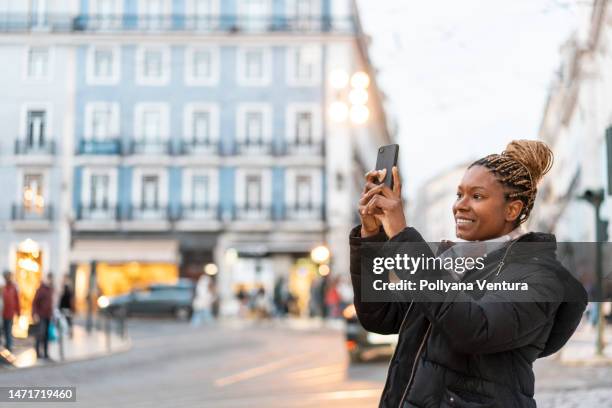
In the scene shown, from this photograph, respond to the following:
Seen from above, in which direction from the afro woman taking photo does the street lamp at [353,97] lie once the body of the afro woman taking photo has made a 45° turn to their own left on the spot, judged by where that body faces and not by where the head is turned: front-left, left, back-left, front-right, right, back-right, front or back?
back

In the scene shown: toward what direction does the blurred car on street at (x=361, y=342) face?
away from the camera

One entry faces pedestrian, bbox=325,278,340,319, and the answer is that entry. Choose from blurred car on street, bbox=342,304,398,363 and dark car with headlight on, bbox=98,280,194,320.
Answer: blurred car on street, bbox=342,304,398,363

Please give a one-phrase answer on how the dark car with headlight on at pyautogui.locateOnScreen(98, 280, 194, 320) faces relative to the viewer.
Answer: facing to the left of the viewer

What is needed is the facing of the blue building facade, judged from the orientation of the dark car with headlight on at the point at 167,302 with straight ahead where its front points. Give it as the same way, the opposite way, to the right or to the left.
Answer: to the left
